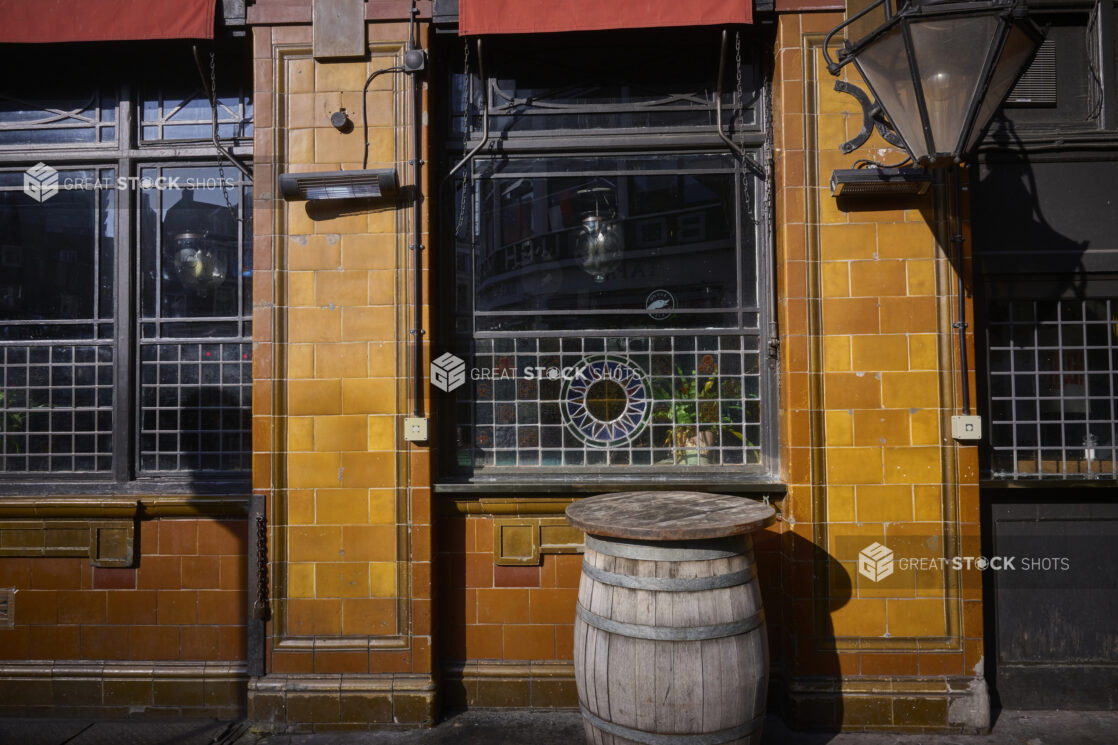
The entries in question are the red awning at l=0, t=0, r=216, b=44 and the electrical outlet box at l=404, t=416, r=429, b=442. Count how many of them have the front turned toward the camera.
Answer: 2

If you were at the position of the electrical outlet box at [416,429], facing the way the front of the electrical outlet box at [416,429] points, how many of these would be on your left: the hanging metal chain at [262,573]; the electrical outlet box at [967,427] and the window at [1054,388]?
2

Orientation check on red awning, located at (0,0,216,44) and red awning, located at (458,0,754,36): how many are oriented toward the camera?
2

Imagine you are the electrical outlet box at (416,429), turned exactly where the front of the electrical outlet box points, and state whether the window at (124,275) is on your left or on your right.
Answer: on your right

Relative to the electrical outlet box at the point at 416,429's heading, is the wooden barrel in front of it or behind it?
in front

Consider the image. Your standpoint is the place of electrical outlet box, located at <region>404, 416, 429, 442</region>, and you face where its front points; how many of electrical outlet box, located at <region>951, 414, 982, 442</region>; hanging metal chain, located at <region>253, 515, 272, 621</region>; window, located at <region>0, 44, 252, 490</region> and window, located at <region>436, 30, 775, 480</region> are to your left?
2

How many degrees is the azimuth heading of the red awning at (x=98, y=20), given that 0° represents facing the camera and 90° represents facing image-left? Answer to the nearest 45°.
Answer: approximately 0°
